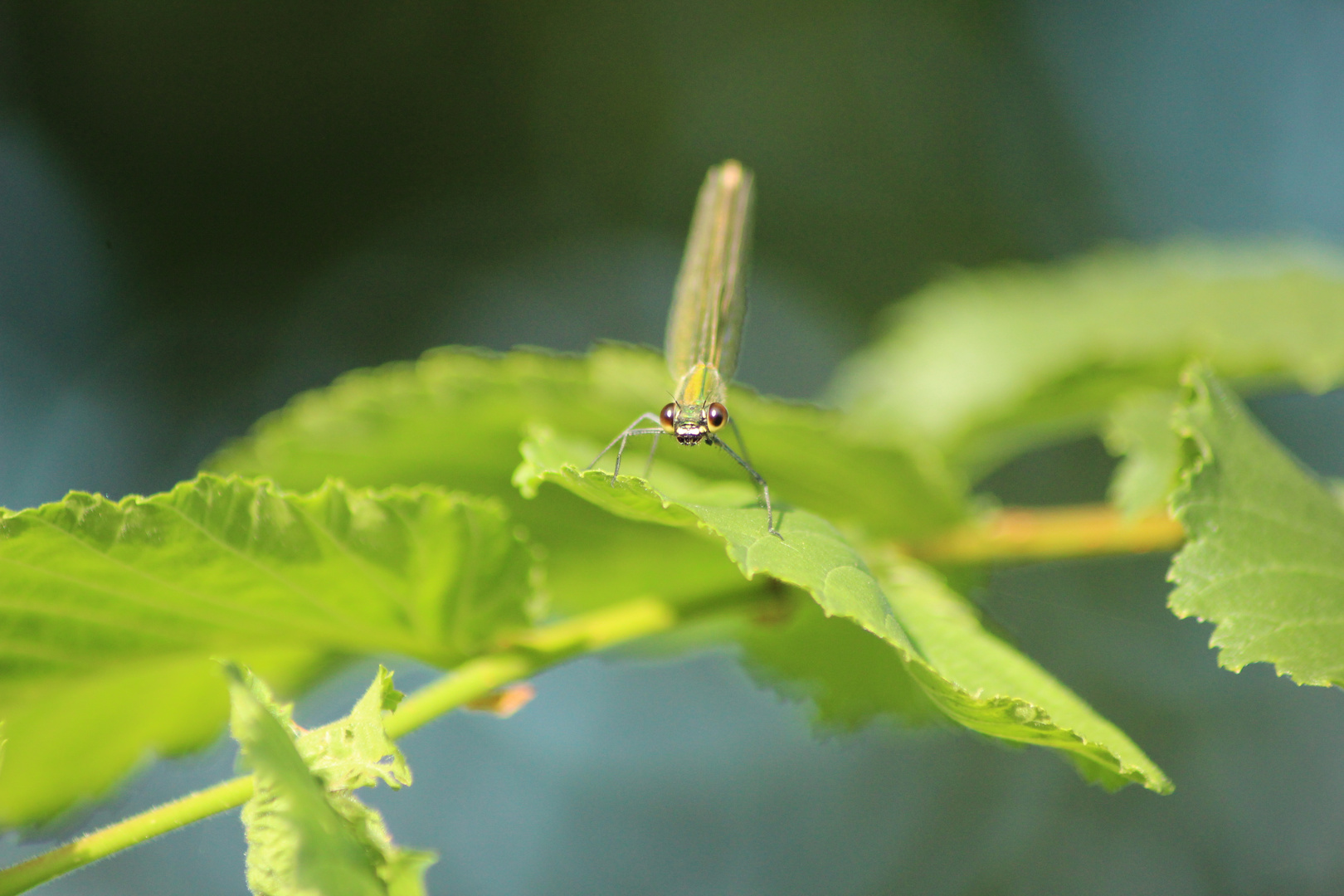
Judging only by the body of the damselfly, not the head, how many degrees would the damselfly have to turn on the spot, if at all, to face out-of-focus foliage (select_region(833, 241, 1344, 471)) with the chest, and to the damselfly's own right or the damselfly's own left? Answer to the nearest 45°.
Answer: approximately 135° to the damselfly's own left

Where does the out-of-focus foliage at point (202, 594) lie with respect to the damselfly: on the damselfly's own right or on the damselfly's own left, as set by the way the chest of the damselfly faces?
on the damselfly's own right

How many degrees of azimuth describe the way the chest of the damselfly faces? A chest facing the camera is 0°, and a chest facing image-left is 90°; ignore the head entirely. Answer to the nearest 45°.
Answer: approximately 0°
